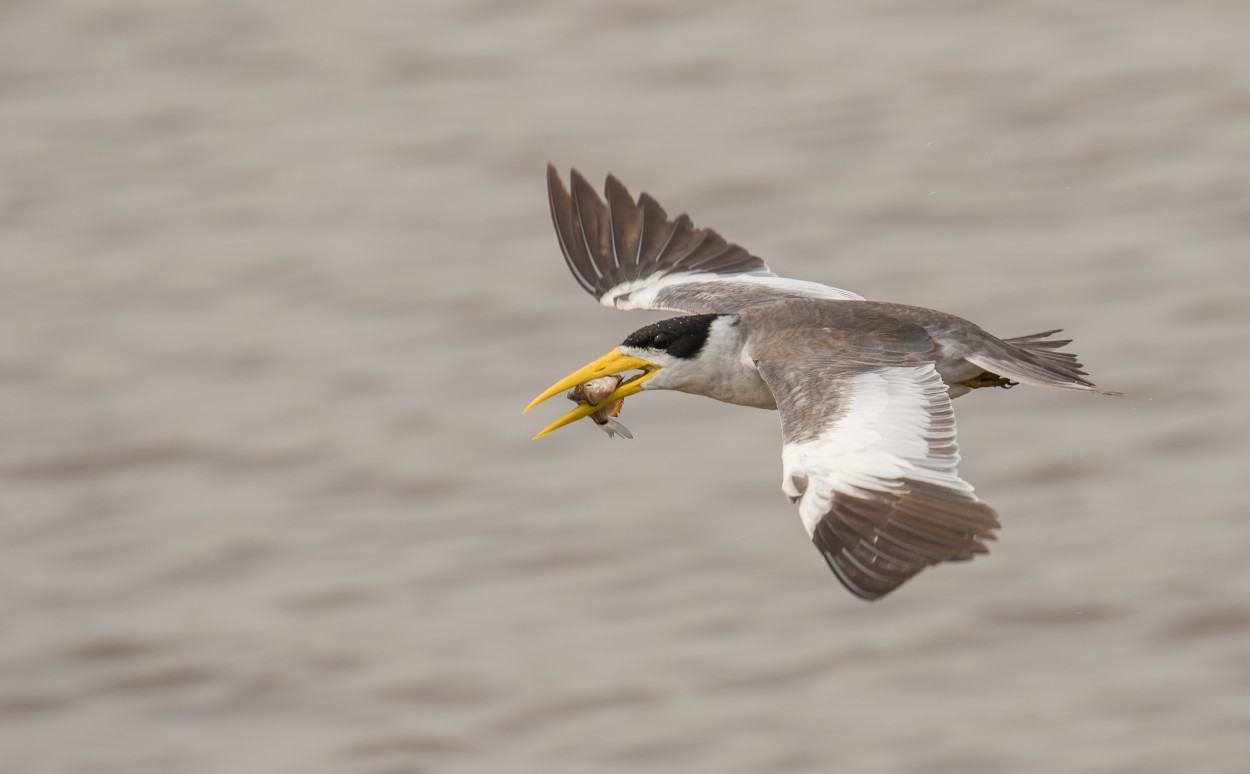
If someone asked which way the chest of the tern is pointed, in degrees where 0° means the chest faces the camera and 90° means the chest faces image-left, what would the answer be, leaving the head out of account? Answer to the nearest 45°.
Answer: approximately 90°
